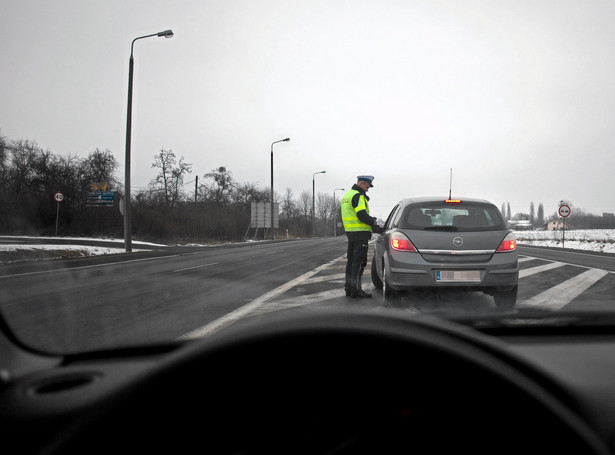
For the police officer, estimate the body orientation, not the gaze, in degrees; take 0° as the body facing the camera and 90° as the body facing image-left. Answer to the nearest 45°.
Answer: approximately 270°

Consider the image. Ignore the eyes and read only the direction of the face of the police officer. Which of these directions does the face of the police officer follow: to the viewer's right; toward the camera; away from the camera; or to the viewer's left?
to the viewer's right

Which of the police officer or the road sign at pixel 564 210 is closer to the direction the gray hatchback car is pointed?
the road sign

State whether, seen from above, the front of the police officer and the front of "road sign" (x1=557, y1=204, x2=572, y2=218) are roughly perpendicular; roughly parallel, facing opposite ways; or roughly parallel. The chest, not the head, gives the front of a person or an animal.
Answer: roughly perpendicular

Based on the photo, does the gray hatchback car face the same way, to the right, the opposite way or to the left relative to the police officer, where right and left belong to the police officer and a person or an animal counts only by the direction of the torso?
to the left

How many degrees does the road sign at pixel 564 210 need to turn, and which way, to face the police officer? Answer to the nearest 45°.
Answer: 0° — it already faces them

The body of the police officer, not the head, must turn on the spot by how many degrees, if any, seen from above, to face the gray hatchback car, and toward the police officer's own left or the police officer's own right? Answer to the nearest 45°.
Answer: approximately 45° to the police officer's own right

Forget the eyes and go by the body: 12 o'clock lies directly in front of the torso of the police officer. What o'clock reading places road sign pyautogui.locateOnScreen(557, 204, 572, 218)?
The road sign is roughly at 10 o'clock from the police officer.

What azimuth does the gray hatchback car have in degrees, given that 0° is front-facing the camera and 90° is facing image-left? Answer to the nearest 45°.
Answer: approximately 180°

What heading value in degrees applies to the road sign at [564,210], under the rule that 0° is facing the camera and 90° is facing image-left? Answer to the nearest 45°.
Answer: approximately 0°

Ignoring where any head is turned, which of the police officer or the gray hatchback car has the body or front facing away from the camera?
the gray hatchback car
